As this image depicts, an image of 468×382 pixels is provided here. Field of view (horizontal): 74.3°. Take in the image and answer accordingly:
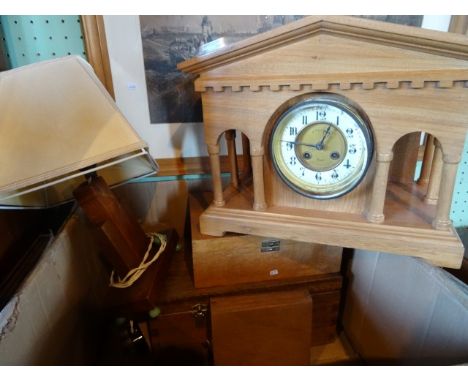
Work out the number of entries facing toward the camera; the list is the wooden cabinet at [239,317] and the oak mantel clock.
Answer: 2

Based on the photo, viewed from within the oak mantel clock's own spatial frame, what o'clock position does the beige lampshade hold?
The beige lampshade is roughly at 2 o'clock from the oak mantel clock.

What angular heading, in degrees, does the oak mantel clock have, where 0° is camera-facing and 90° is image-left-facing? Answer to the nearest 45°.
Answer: approximately 0°
